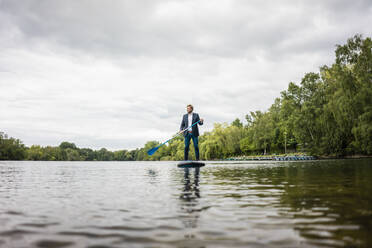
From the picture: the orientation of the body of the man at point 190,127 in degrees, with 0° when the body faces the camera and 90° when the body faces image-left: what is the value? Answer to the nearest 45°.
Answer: approximately 0°
